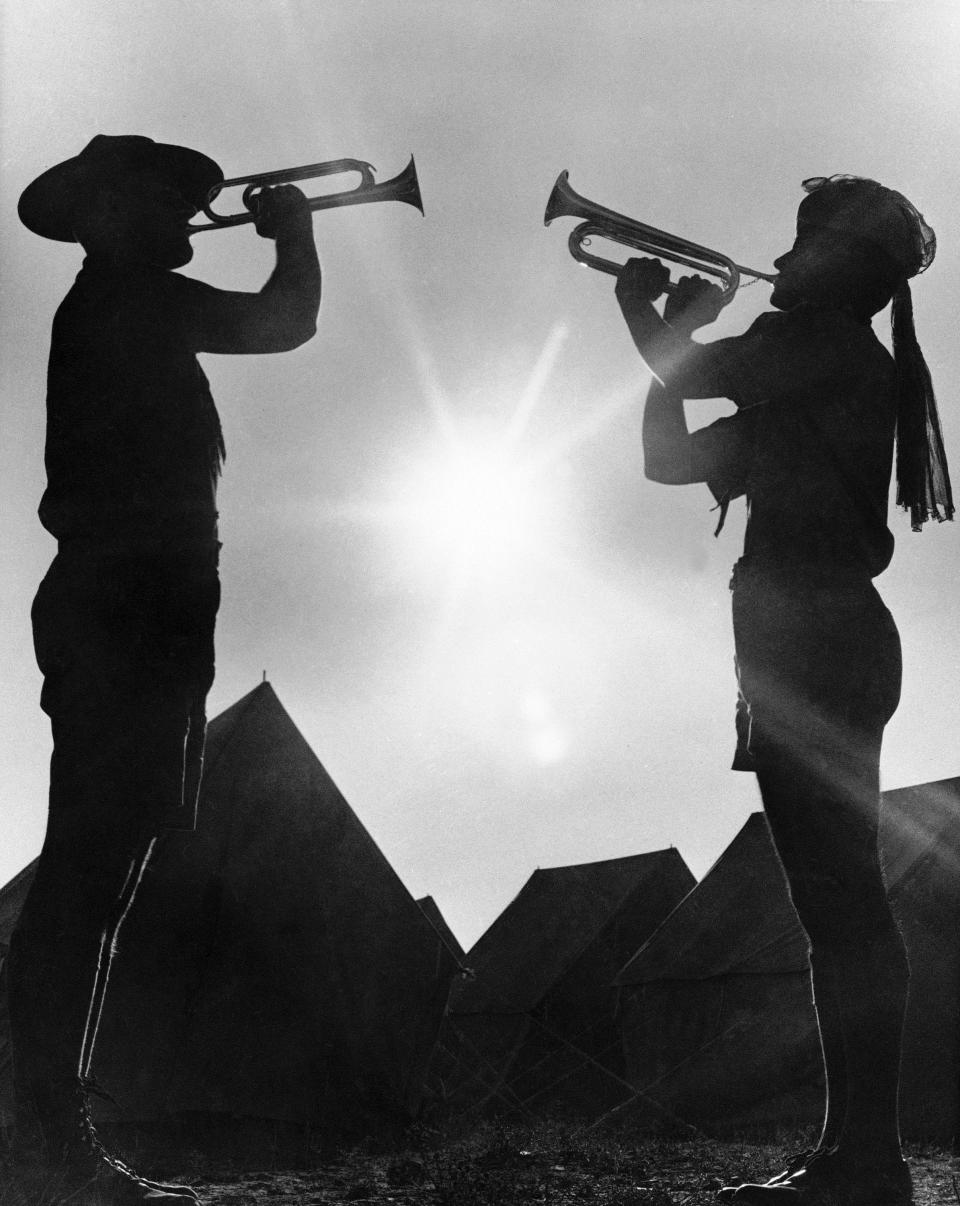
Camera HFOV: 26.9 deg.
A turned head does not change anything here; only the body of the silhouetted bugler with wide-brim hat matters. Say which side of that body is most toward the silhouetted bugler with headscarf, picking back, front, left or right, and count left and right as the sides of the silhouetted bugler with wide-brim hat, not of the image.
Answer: front

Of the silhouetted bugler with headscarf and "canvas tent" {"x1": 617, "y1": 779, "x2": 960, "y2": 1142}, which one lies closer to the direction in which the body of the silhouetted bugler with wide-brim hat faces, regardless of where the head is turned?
the silhouetted bugler with headscarf

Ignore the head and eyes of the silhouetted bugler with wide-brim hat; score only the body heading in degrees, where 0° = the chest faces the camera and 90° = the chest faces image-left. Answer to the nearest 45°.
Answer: approximately 270°

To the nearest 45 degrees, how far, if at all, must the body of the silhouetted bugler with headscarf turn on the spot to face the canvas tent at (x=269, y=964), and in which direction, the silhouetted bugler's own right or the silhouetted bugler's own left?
approximately 45° to the silhouetted bugler's own right

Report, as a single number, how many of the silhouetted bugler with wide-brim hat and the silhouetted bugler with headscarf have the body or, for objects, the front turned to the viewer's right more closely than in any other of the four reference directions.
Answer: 1

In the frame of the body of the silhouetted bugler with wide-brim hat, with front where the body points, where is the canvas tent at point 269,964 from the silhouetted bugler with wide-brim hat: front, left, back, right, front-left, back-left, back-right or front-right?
left

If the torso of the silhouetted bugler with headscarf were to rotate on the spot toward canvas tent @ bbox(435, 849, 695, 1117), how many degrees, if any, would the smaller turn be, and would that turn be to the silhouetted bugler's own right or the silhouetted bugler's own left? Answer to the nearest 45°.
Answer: approximately 90° to the silhouetted bugler's own right

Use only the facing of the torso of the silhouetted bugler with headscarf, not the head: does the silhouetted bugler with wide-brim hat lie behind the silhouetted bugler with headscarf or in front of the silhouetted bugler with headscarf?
in front

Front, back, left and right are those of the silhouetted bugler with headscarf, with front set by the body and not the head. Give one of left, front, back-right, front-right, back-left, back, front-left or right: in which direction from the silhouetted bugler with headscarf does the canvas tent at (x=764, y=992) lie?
right

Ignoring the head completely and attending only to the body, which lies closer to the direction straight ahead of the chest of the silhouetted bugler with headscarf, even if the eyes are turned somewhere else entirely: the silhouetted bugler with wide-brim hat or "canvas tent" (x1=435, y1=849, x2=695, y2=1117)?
the silhouetted bugler with wide-brim hat

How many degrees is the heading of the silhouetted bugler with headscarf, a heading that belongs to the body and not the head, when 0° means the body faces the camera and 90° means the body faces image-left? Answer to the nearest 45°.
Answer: approximately 90°
